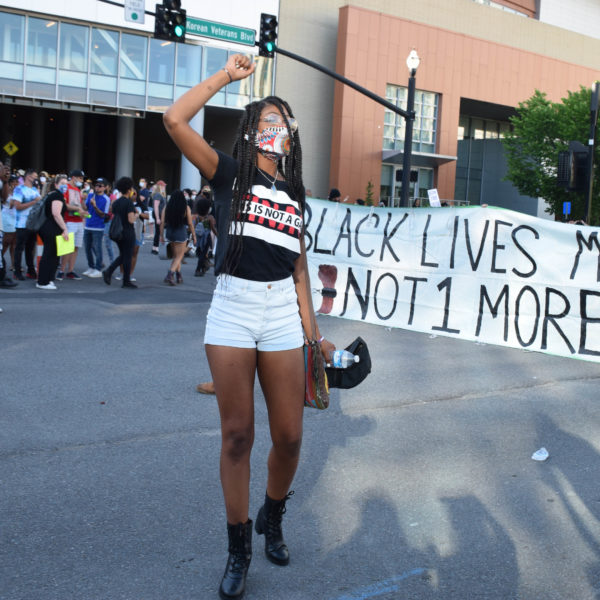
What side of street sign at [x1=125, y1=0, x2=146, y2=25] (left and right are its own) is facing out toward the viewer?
front

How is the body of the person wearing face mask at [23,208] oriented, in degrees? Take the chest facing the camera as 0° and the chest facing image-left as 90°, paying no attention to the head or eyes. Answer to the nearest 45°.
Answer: approximately 315°

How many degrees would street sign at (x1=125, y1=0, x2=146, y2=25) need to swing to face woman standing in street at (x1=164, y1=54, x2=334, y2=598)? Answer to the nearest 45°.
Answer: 0° — it already faces them

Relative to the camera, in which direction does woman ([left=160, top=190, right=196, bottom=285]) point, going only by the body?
away from the camera

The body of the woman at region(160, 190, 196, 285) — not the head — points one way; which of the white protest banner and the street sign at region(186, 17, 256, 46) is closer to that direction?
the street sign

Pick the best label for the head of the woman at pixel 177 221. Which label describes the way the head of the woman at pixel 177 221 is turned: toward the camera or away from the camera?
away from the camera
